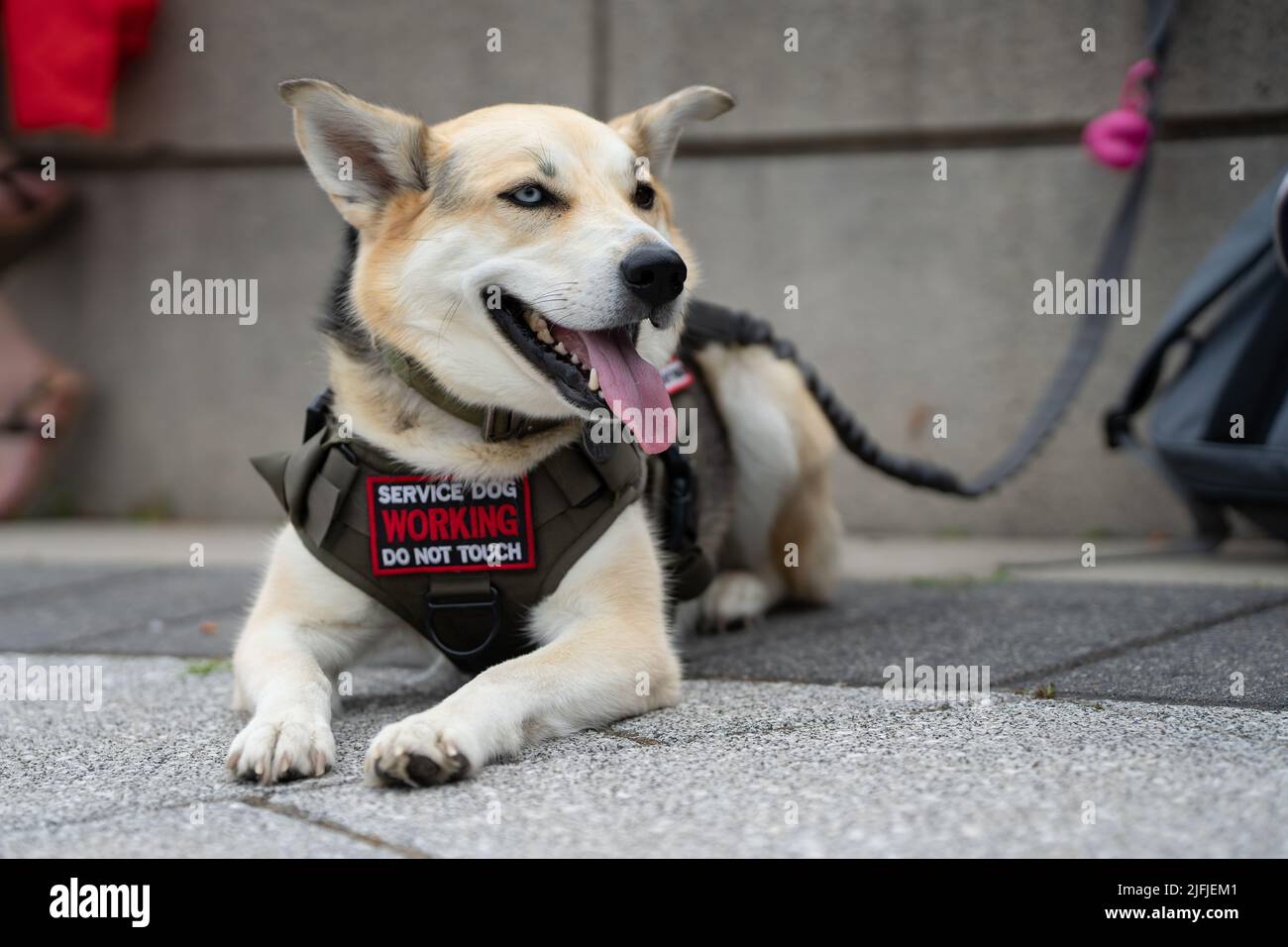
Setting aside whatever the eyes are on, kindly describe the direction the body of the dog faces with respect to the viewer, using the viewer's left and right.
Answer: facing the viewer and to the left of the viewer

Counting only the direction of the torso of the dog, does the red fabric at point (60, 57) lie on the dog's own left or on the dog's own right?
on the dog's own right

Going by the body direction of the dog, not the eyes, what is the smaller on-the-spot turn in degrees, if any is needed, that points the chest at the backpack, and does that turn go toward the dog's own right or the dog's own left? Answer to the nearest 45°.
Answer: approximately 180°

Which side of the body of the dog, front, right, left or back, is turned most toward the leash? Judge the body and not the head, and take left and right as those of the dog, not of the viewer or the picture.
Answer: back
